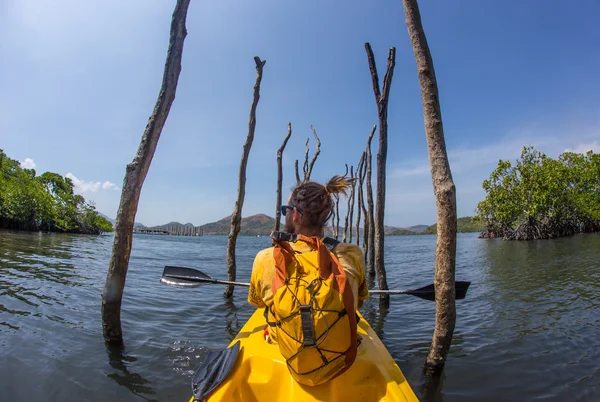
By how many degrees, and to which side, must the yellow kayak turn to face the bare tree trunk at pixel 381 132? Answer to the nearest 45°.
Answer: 0° — it already faces it

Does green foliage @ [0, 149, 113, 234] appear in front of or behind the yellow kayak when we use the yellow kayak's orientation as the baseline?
in front

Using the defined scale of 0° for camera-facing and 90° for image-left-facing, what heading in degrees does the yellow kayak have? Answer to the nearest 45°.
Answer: approximately 180°

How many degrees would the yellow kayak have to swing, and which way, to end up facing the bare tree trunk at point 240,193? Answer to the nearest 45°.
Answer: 0° — it already faces it
